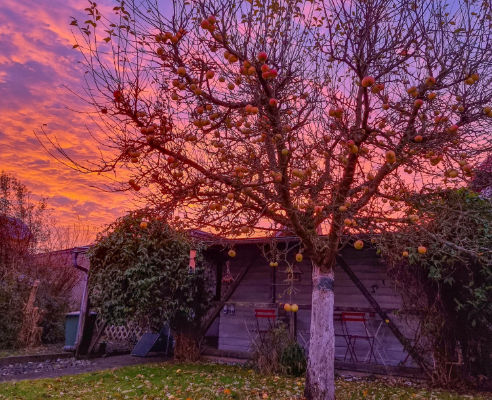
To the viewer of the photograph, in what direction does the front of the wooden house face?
facing the viewer

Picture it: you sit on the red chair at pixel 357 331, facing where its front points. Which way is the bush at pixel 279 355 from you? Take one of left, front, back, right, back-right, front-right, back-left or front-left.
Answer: right

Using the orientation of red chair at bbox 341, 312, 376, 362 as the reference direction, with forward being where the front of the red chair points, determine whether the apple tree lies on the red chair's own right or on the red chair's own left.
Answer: on the red chair's own right

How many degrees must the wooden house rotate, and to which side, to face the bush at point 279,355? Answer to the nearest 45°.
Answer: approximately 45° to its right

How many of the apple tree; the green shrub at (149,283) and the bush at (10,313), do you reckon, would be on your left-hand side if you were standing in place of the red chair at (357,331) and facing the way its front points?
0

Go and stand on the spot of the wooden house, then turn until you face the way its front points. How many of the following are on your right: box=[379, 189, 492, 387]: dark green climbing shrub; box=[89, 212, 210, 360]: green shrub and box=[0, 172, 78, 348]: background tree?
2

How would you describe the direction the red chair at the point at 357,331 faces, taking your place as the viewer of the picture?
facing the viewer and to the right of the viewer

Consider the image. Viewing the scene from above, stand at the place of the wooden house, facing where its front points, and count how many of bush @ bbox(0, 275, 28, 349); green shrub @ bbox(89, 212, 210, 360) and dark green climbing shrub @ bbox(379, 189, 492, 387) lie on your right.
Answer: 2

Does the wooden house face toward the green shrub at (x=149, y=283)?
no

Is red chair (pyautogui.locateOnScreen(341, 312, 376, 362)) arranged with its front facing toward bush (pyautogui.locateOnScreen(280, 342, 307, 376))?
no

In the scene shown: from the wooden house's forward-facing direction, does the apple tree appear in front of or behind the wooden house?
in front
